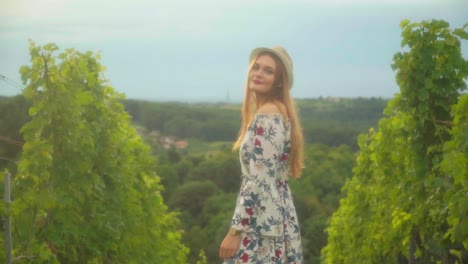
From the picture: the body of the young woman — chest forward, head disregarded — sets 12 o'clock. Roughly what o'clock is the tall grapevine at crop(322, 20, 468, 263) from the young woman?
The tall grapevine is roughly at 4 o'clock from the young woman.
